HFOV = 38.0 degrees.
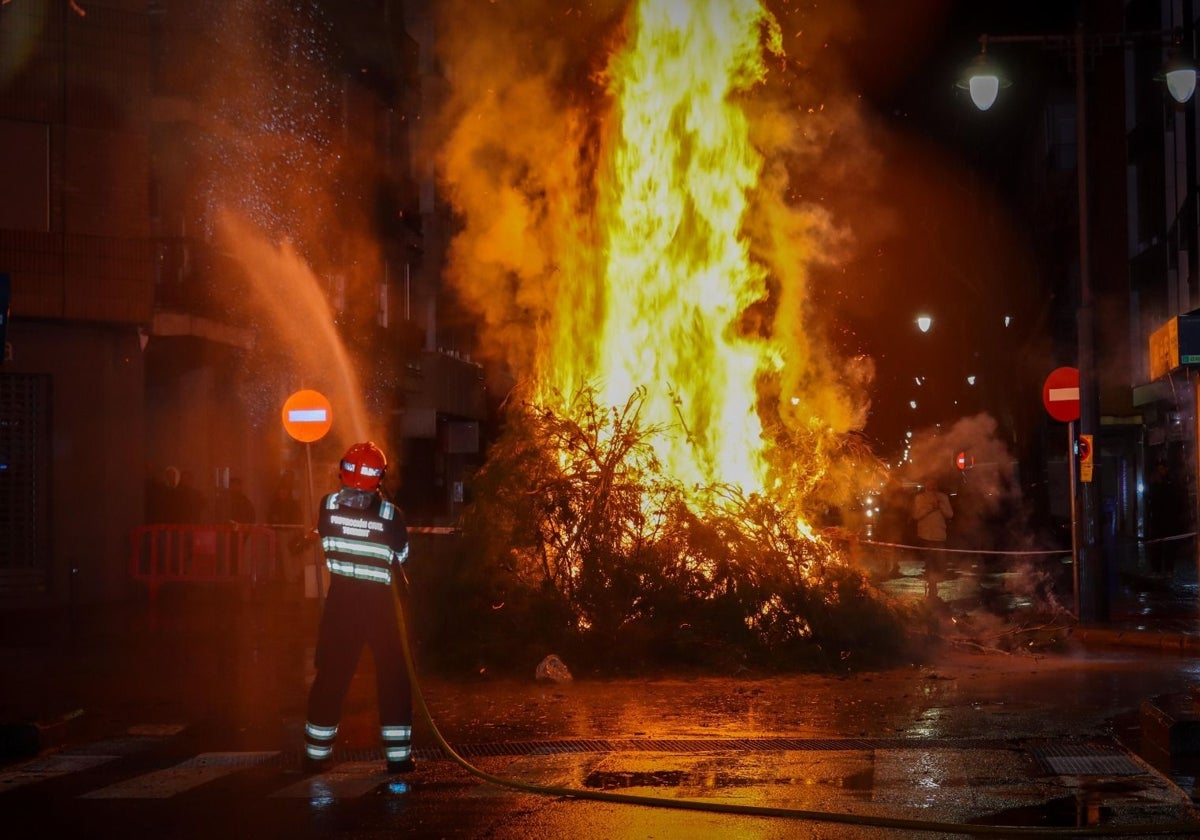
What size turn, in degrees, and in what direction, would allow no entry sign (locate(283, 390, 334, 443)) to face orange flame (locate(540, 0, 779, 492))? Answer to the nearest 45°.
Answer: approximately 45° to its left

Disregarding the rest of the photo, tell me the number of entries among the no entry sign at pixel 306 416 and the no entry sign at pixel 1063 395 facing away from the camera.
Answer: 0

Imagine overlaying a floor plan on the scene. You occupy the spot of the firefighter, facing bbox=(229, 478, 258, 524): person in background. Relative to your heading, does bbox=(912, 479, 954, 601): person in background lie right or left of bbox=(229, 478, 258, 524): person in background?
right

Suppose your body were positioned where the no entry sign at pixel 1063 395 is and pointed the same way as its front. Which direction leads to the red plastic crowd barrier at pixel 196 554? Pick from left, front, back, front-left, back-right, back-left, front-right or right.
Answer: right

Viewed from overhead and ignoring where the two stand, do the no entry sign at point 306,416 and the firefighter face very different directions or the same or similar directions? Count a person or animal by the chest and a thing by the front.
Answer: very different directions

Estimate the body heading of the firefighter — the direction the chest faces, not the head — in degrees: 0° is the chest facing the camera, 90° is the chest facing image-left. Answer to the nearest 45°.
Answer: approximately 180°

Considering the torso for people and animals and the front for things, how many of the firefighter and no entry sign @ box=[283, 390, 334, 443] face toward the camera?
1

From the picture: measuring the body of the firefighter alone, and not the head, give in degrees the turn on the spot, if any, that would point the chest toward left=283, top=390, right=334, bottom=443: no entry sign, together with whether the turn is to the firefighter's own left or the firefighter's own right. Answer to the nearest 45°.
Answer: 0° — they already face it

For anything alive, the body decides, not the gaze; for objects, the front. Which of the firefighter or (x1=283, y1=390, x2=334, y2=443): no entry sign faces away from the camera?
the firefighter

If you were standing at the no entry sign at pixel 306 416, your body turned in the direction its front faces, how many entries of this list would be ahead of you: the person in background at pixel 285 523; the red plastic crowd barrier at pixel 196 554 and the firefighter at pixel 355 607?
1

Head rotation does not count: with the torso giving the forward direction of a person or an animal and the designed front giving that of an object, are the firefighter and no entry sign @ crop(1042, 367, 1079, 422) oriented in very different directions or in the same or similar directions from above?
very different directions
